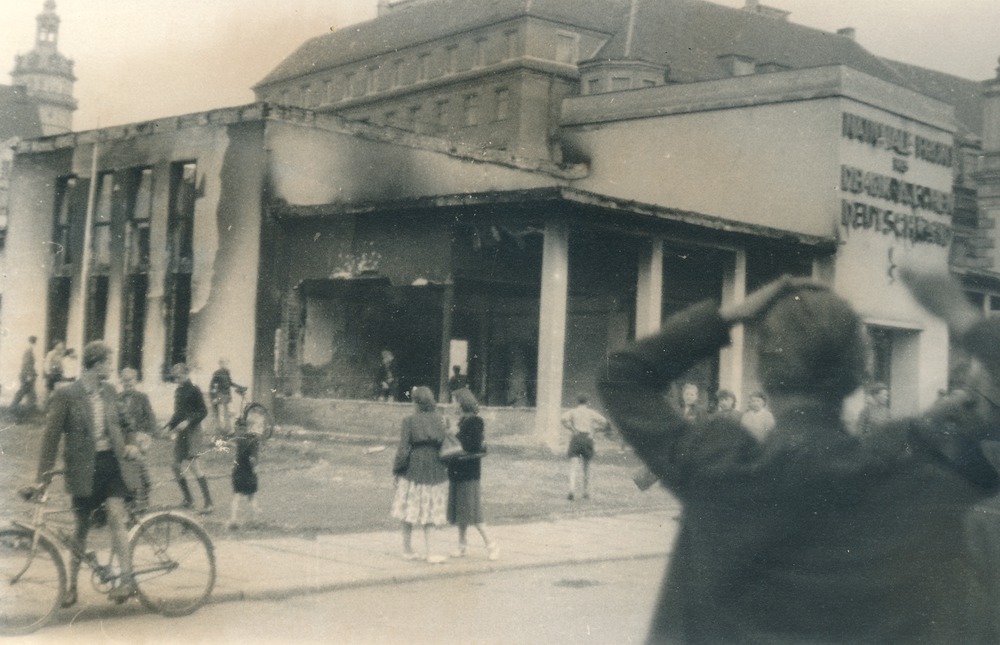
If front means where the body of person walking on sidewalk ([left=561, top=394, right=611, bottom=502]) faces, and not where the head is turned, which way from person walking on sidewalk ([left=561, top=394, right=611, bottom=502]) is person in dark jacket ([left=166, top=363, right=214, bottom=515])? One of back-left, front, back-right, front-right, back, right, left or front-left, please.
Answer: back-left

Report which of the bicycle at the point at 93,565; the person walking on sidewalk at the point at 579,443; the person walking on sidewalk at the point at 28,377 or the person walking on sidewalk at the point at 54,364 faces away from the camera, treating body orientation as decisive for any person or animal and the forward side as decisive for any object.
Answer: the person walking on sidewalk at the point at 579,443

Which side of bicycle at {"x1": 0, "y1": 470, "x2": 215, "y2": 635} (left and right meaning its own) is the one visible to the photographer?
left

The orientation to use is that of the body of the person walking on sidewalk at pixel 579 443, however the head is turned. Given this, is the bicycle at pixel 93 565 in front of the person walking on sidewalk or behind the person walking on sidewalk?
behind

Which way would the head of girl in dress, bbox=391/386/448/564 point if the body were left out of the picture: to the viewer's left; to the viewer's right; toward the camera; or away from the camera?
away from the camera

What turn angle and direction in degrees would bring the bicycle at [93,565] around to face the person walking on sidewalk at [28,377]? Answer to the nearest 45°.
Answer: approximately 45° to its right

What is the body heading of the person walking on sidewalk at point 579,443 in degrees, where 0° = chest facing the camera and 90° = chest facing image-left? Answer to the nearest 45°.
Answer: approximately 180°

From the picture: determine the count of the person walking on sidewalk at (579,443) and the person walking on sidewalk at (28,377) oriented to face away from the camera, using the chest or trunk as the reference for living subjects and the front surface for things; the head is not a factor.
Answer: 1

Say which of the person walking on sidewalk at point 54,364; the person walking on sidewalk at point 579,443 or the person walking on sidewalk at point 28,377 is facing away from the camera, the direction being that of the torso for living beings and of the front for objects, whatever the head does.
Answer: the person walking on sidewalk at point 579,443
